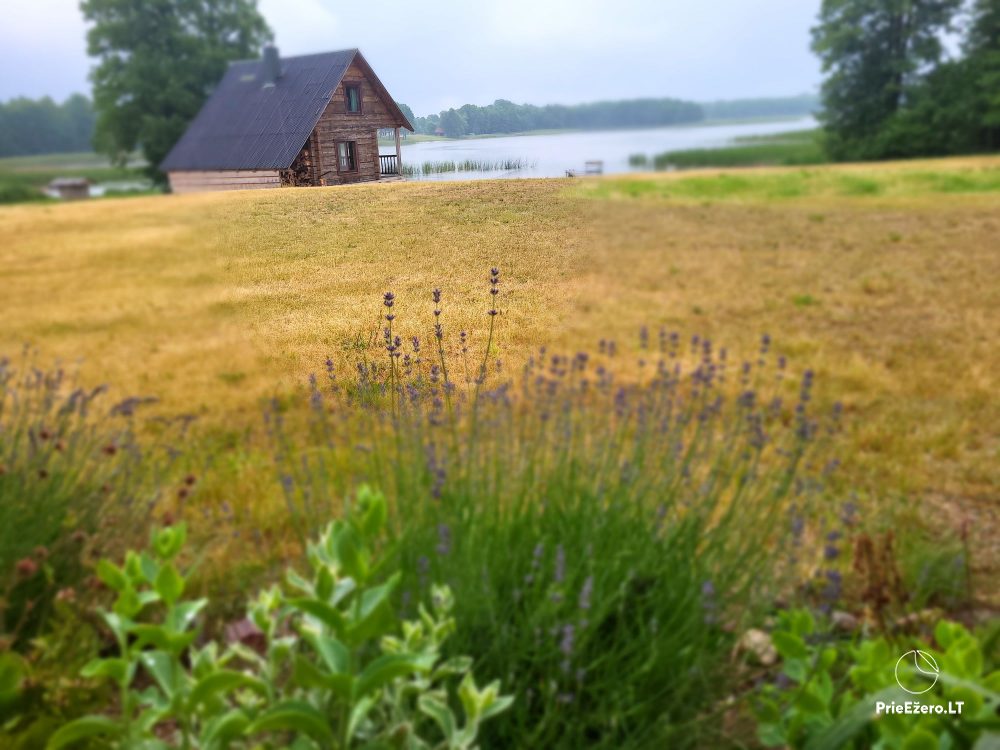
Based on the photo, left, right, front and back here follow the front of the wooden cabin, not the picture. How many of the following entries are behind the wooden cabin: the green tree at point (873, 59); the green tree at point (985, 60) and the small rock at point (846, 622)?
0

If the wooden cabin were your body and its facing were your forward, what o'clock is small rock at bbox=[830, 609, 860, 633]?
The small rock is roughly at 1 o'clock from the wooden cabin.

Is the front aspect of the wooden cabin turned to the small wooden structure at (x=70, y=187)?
no

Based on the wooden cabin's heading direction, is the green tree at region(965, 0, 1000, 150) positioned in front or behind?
in front

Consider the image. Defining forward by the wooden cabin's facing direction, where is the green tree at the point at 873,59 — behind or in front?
in front
